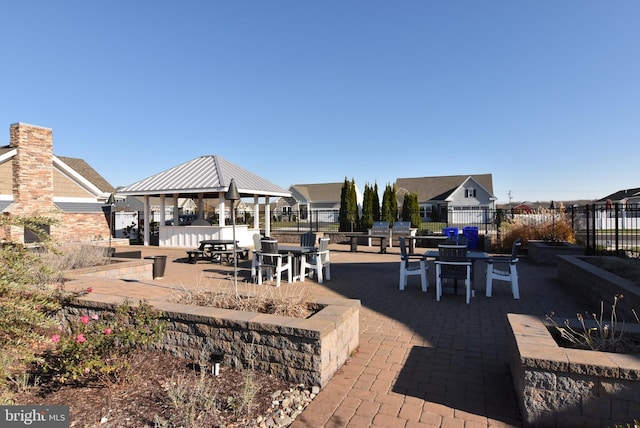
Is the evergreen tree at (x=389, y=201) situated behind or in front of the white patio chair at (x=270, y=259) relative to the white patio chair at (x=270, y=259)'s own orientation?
in front

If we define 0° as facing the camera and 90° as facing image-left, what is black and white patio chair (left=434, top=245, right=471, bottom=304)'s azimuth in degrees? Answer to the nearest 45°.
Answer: approximately 180°

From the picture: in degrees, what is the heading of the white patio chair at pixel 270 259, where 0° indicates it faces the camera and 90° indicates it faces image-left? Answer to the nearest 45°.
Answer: approximately 225°

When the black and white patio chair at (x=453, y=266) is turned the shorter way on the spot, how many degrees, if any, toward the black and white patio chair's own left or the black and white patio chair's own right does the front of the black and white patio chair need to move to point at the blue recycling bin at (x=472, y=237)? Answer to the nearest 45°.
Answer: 0° — it already faces it

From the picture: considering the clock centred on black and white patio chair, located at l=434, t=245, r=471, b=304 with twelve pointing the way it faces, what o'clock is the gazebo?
The gazebo is roughly at 10 o'clock from the black and white patio chair.

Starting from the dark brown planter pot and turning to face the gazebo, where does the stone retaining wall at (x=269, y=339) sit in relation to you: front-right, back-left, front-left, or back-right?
back-right

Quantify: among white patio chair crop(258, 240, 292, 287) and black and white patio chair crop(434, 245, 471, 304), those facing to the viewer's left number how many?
0

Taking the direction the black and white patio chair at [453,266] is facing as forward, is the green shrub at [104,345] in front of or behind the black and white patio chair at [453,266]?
behind
